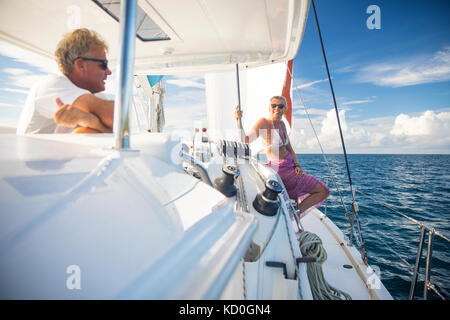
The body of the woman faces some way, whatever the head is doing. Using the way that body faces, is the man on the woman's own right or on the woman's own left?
on the woman's own right

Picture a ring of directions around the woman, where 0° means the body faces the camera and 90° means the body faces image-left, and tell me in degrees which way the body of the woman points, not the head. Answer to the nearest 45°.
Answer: approximately 315°

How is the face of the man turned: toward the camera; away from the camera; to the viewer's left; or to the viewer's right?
to the viewer's right

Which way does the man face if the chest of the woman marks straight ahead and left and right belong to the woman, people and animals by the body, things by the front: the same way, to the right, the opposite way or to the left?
to the left

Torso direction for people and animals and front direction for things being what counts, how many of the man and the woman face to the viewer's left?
0

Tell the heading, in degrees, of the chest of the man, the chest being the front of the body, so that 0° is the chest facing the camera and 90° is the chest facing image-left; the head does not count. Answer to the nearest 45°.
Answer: approximately 270°
